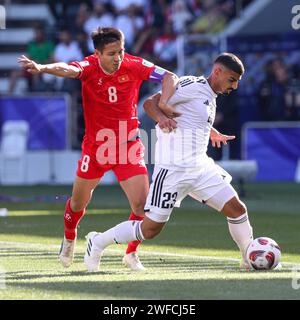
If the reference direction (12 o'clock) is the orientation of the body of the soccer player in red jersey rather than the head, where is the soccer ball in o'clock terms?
The soccer ball is roughly at 10 o'clock from the soccer player in red jersey.

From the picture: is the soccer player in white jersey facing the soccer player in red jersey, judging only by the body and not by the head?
no

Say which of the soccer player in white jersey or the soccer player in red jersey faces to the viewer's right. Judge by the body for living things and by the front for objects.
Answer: the soccer player in white jersey

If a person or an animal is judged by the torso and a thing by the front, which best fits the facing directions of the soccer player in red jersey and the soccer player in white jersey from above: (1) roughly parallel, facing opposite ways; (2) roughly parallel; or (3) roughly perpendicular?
roughly perpendicular

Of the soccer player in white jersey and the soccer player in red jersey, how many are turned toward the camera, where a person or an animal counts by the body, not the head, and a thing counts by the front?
1

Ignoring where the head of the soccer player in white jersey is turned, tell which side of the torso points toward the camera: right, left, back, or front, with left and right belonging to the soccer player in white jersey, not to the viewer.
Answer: right

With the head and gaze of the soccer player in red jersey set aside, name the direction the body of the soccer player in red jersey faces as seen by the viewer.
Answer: toward the camera

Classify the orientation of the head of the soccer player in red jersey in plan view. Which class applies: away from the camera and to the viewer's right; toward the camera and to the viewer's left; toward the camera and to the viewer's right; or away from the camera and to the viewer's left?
toward the camera and to the viewer's right
